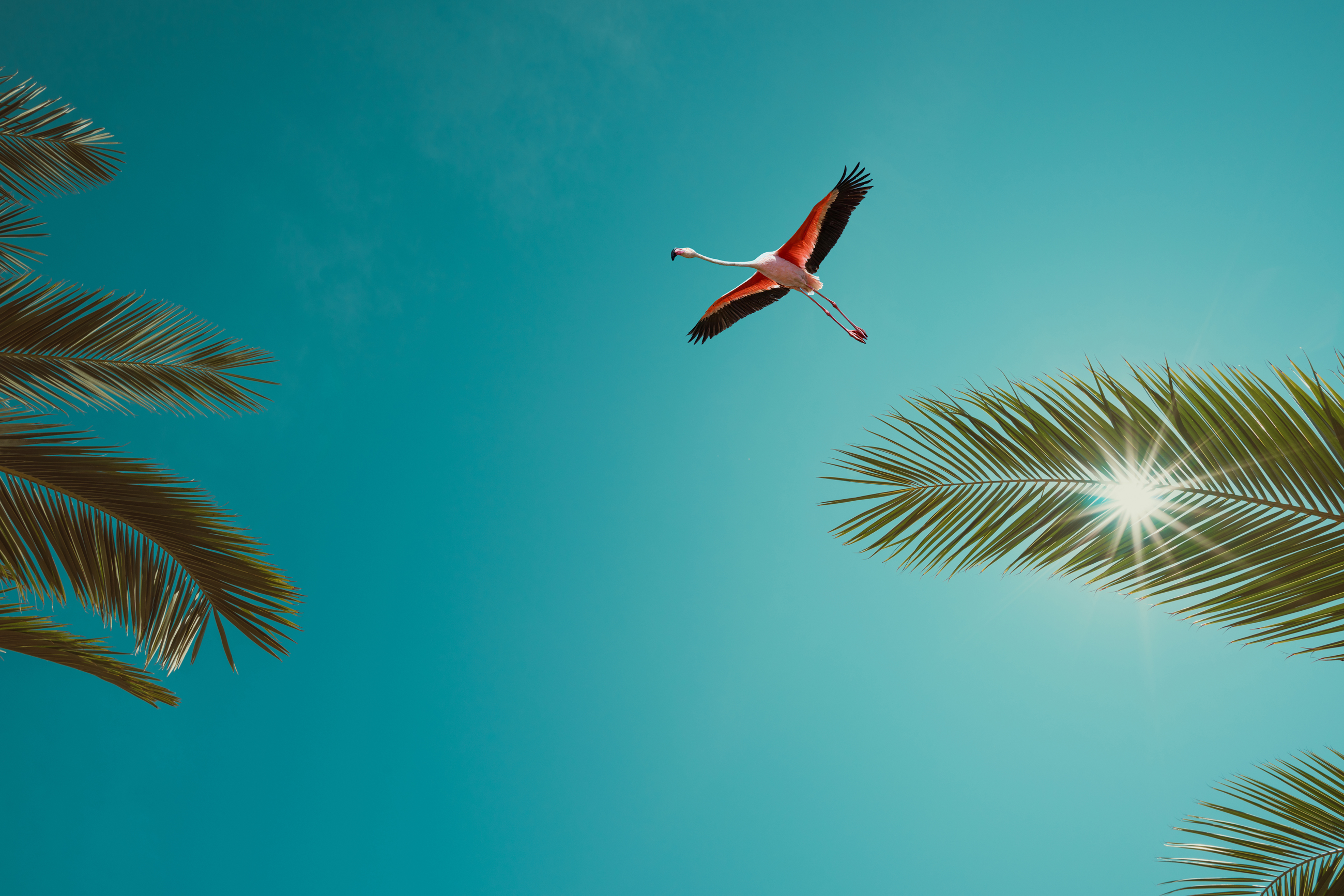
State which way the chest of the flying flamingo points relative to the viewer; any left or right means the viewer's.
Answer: facing to the left of the viewer
